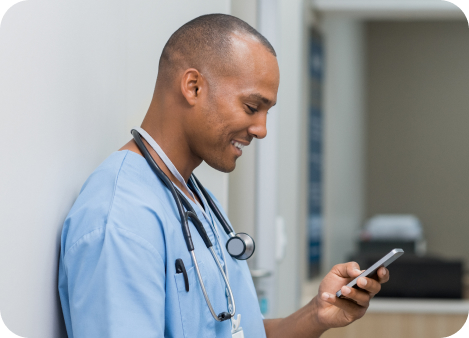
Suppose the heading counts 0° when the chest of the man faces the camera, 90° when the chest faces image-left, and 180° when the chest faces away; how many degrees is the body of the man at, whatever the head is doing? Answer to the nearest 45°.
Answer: approximately 270°

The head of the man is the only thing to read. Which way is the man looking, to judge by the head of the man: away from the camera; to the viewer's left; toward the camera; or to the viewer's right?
to the viewer's right
